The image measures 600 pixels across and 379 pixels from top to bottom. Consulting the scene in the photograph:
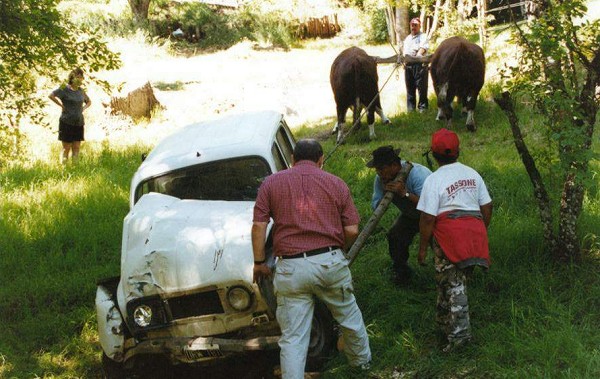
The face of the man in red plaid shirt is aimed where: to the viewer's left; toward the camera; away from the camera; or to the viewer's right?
away from the camera

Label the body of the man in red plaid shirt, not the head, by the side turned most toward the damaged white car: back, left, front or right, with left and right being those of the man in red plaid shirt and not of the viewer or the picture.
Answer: front

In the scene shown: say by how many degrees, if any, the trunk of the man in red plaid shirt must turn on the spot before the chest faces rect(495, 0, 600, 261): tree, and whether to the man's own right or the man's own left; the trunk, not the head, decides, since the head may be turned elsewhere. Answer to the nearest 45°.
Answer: approximately 45° to the man's own right

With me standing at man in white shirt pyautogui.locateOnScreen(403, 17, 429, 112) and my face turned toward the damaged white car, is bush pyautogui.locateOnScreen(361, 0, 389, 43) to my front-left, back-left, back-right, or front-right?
back-right

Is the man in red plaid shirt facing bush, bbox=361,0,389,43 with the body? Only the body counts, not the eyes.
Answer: yes

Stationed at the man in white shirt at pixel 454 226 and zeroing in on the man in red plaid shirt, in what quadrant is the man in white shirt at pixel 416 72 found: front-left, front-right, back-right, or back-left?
back-right

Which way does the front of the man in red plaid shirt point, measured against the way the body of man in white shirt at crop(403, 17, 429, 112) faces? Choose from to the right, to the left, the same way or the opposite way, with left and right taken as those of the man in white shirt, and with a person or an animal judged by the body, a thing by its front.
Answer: the opposite way

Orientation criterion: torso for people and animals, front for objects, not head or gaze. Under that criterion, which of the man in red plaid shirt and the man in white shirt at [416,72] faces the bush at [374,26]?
the man in red plaid shirt

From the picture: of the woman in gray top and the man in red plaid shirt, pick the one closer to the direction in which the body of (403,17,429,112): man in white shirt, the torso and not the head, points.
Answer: the man in red plaid shirt

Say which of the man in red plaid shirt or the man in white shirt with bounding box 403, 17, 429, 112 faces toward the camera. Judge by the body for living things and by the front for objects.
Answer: the man in white shirt

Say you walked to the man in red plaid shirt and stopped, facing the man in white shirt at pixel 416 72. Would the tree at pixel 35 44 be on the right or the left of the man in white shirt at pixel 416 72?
left

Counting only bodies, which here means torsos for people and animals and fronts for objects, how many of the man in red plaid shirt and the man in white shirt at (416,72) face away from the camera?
1

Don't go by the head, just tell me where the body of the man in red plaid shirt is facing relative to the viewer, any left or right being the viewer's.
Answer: facing away from the viewer

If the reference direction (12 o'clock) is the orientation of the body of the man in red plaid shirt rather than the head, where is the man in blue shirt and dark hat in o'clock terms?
The man in blue shirt and dark hat is roughly at 1 o'clock from the man in red plaid shirt.

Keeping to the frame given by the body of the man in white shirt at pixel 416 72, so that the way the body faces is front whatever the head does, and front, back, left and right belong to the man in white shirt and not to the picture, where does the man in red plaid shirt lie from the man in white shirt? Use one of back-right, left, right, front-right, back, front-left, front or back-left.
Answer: front

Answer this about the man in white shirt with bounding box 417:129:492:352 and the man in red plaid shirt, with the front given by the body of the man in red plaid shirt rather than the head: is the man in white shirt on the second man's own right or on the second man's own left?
on the second man's own right

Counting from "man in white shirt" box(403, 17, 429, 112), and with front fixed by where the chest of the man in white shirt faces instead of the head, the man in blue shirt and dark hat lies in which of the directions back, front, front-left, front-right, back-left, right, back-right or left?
front
